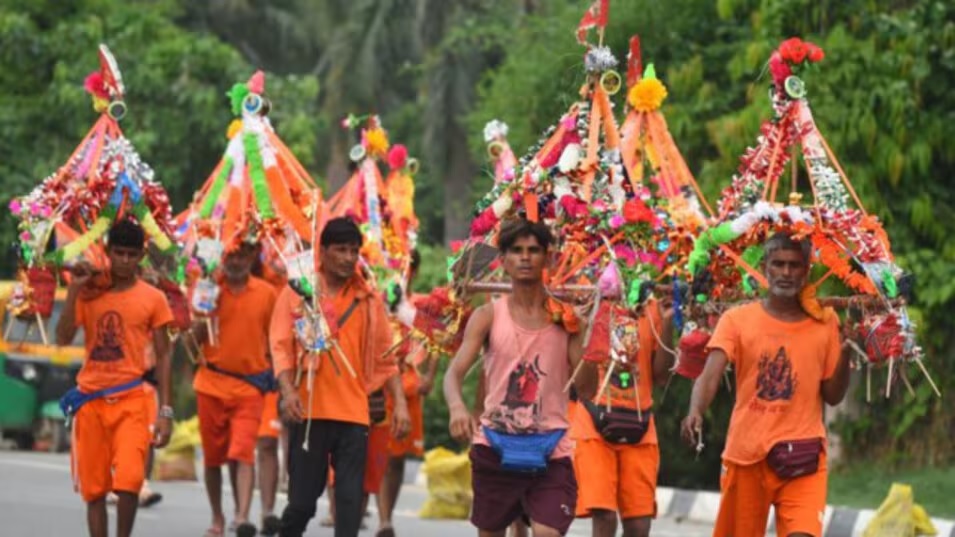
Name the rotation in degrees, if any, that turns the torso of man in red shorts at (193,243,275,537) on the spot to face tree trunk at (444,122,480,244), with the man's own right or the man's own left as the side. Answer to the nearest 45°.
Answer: approximately 180°

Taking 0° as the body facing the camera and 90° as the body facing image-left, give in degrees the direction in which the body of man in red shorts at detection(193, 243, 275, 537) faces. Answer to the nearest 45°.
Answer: approximately 0°

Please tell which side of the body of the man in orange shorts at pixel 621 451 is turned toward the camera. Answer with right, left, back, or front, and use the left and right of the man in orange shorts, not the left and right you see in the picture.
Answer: front

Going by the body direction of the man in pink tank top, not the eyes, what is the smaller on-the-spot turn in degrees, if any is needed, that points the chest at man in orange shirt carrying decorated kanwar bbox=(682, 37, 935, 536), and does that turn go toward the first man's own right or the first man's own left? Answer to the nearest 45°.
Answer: approximately 90° to the first man's own left

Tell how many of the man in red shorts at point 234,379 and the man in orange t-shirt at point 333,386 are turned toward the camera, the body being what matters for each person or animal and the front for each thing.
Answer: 2

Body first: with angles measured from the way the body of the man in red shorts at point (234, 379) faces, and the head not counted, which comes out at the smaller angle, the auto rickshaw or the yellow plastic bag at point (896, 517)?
the yellow plastic bag

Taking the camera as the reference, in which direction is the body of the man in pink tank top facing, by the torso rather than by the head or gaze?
toward the camera

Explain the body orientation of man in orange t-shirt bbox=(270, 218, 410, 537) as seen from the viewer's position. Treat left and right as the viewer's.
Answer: facing the viewer
